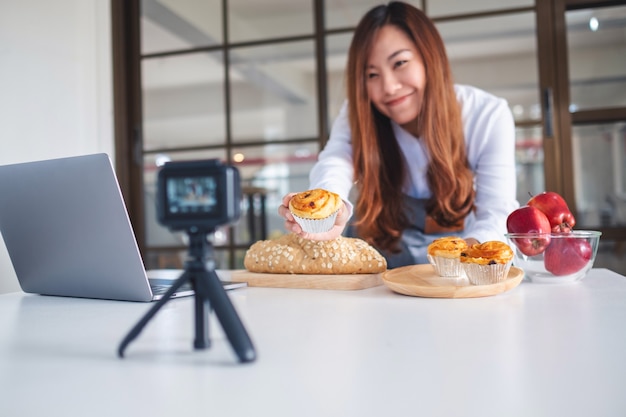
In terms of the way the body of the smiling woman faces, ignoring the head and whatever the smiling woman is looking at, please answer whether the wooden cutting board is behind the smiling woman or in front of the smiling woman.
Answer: in front

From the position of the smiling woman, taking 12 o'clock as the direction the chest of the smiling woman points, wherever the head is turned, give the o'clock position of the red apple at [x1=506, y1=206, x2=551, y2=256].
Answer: The red apple is roughly at 10 o'clock from the smiling woman.

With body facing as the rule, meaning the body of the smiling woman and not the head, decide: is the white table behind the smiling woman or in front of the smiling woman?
in front

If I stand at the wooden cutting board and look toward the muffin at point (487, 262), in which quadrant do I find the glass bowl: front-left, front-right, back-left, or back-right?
front-left

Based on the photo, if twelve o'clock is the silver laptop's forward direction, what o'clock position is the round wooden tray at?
The round wooden tray is roughly at 2 o'clock from the silver laptop.

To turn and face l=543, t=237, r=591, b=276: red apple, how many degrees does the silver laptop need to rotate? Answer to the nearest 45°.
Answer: approximately 45° to its right

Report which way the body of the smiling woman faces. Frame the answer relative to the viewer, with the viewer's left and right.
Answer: facing the viewer and to the left of the viewer

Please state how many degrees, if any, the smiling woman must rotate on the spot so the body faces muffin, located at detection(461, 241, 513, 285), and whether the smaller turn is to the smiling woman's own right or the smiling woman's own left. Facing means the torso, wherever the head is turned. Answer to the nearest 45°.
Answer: approximately 45° to the smiling woman's own left

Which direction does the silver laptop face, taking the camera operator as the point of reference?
facing away from the viewer and to the right of the viewer

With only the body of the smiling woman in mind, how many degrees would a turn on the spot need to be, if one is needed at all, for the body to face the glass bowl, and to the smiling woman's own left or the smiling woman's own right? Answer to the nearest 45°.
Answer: approximately 45° to the smiling woman's own left

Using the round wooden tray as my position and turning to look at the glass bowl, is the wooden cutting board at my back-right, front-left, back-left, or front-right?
back-left

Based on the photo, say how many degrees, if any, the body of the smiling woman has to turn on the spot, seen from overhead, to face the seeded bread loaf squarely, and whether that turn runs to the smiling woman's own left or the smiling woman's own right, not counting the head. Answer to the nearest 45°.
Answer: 0° — they already face it
